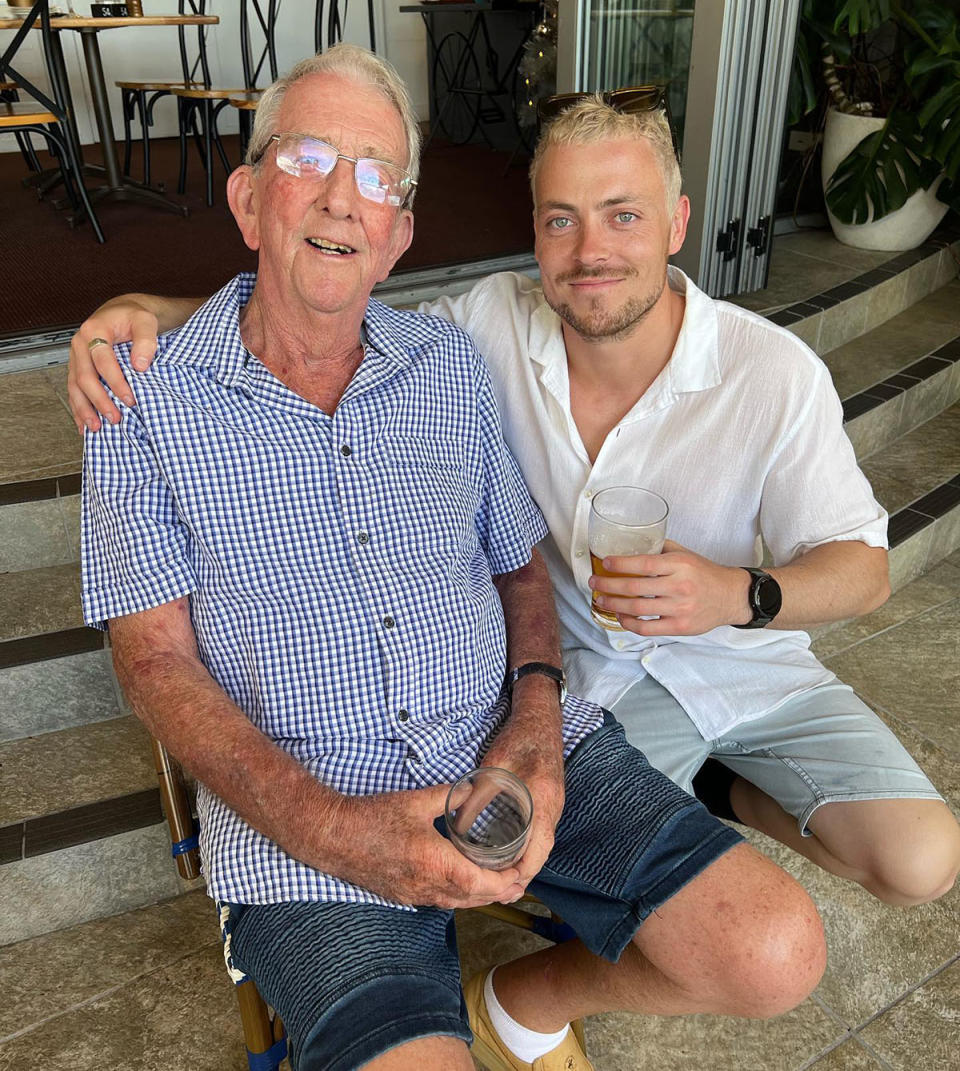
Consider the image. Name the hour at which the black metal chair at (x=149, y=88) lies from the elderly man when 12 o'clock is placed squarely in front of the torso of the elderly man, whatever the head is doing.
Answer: The black metal chair is roughly at 7 o'clock from the elderly man.

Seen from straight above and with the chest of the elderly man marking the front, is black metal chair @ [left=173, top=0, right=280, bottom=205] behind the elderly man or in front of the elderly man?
behind

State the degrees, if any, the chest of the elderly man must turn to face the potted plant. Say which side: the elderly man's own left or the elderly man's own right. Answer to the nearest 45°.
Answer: approximately 90° to the elderly man's own left

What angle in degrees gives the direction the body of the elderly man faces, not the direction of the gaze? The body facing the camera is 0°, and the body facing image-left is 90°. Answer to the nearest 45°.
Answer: approximately 315°

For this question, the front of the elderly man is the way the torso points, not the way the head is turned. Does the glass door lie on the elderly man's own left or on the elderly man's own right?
on the elderly man's own left

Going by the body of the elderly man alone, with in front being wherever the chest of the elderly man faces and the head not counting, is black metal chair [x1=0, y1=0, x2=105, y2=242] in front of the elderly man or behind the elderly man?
behind
